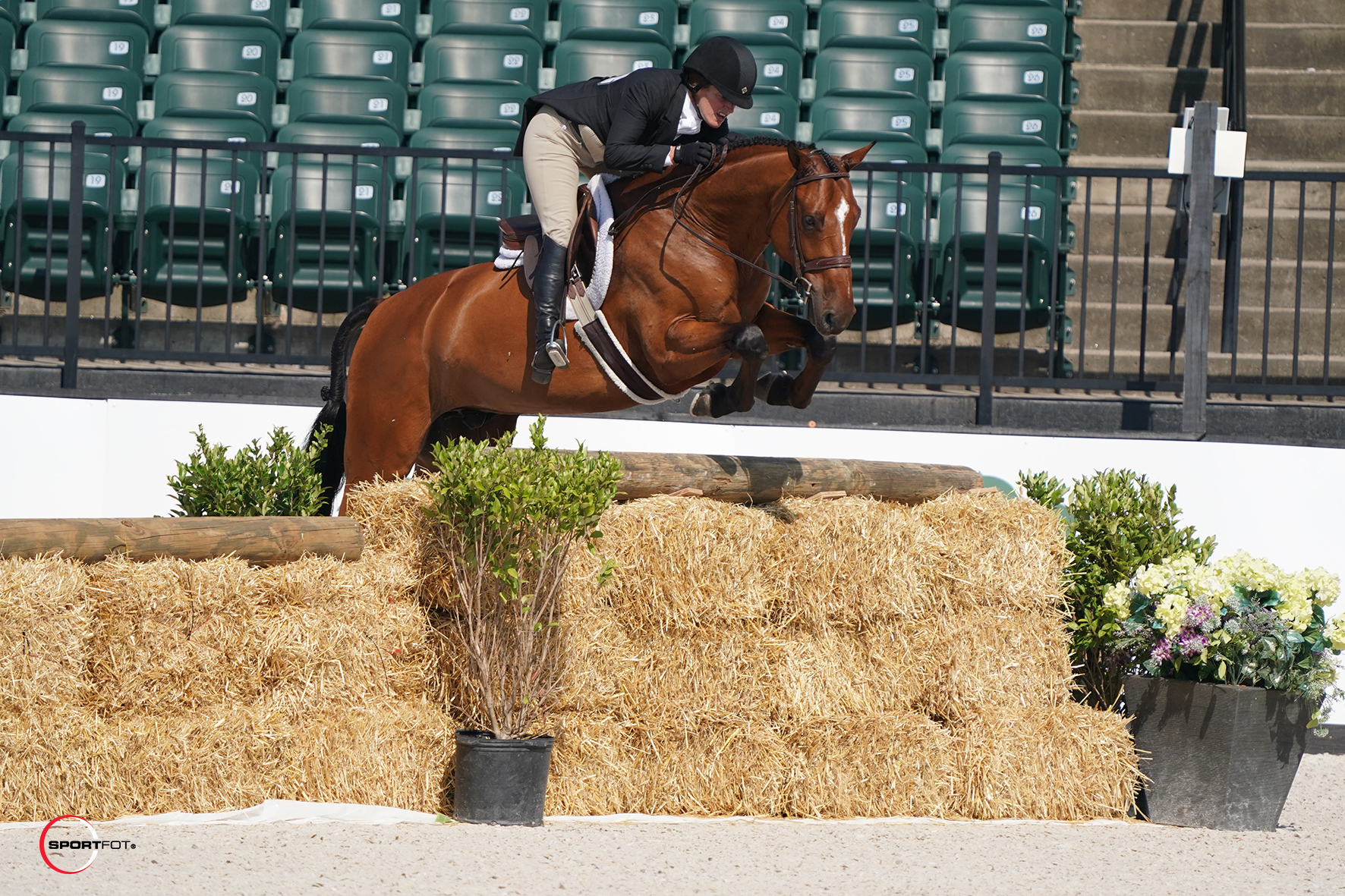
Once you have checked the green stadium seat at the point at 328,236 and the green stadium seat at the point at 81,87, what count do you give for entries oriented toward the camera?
2

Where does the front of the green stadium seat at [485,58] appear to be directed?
toward the camera

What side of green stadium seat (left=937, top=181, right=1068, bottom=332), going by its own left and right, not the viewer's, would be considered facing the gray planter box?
front

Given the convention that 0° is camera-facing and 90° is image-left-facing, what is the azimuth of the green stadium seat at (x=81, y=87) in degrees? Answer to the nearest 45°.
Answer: approximately 0°

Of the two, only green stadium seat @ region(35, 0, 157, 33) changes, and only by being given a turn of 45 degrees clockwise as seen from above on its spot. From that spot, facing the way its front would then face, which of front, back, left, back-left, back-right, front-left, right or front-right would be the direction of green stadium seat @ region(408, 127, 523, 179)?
left

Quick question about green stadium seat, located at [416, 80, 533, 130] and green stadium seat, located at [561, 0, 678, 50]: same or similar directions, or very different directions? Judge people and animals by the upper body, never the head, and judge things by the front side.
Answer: same or similar directions

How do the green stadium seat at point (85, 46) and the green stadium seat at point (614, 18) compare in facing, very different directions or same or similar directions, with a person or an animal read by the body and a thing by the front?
same or similar directions

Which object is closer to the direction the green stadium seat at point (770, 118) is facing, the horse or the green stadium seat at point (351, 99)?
the horse

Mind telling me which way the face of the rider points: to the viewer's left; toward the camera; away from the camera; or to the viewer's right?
to the viewer's right

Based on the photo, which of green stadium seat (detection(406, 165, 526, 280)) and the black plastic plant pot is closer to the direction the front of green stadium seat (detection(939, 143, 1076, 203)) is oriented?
the black plastic plant pot

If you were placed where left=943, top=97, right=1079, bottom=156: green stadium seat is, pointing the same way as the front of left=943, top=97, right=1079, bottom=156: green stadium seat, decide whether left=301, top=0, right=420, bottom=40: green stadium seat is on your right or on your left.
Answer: on your right

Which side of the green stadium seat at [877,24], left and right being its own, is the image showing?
front

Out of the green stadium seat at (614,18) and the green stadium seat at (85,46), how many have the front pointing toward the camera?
2

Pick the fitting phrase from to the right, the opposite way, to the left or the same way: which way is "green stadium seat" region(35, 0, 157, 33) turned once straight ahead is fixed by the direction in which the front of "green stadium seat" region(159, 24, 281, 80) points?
the same way

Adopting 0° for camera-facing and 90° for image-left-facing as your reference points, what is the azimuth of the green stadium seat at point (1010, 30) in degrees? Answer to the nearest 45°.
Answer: approximately 0°

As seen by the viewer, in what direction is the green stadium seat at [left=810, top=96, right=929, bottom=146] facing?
toward the camera
